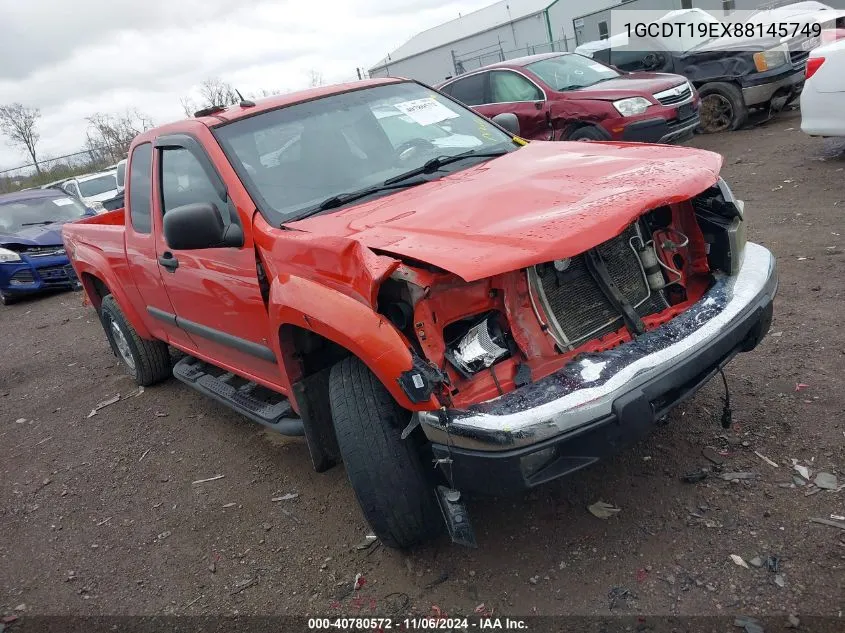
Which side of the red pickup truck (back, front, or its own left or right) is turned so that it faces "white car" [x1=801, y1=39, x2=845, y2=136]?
left

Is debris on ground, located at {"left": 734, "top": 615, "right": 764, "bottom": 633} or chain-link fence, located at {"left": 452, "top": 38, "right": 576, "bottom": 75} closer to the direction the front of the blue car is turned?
the debris on ground

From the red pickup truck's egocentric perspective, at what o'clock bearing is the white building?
The white building is roughly at 8 o'clock from the red pickup truck.

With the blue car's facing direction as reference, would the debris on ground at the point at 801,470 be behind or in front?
in front

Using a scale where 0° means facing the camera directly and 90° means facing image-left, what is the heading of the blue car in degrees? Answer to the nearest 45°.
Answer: approximately 315°

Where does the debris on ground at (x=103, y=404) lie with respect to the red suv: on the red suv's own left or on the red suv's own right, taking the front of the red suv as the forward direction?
on the red suv's own right

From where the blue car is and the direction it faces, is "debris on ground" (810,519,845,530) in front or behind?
in front

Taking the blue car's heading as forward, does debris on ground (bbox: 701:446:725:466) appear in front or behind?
in front

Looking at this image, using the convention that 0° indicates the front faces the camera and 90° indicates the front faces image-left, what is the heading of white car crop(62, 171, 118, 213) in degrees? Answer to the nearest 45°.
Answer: approximately 315°
